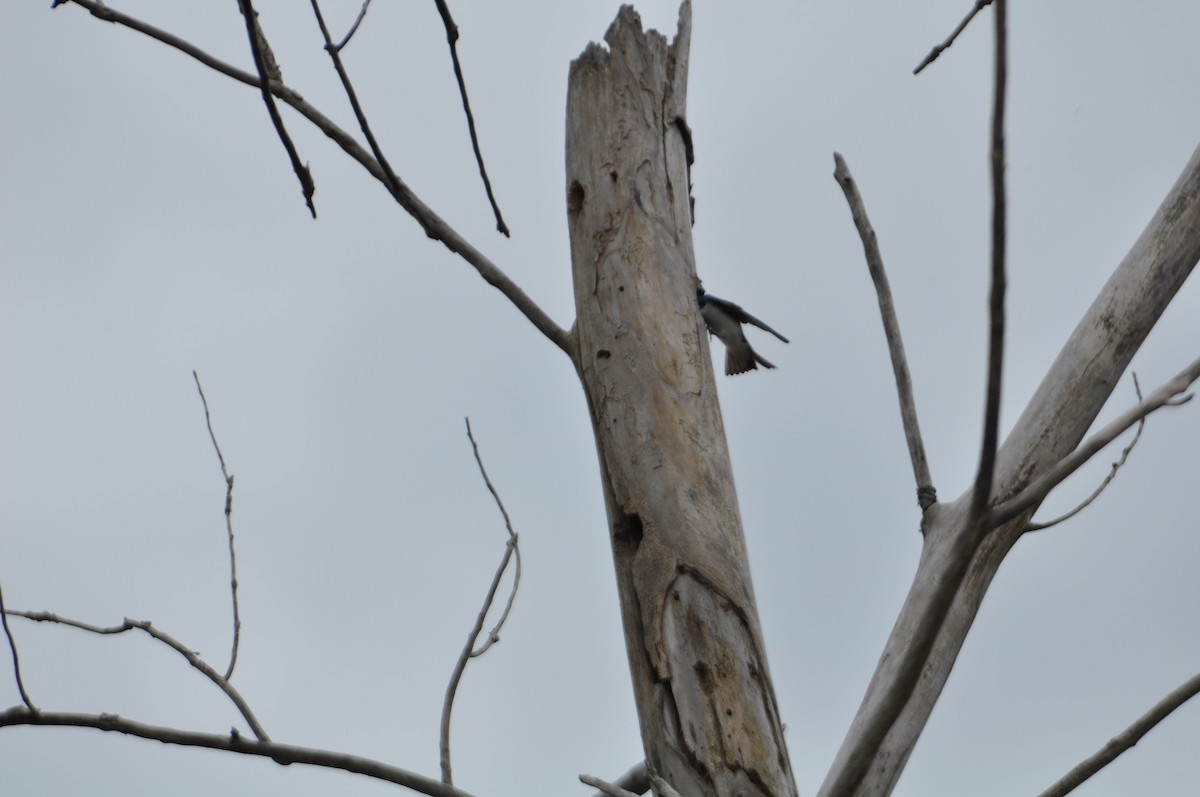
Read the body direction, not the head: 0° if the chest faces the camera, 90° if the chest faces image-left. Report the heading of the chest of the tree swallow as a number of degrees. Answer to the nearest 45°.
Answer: approximately 90°
